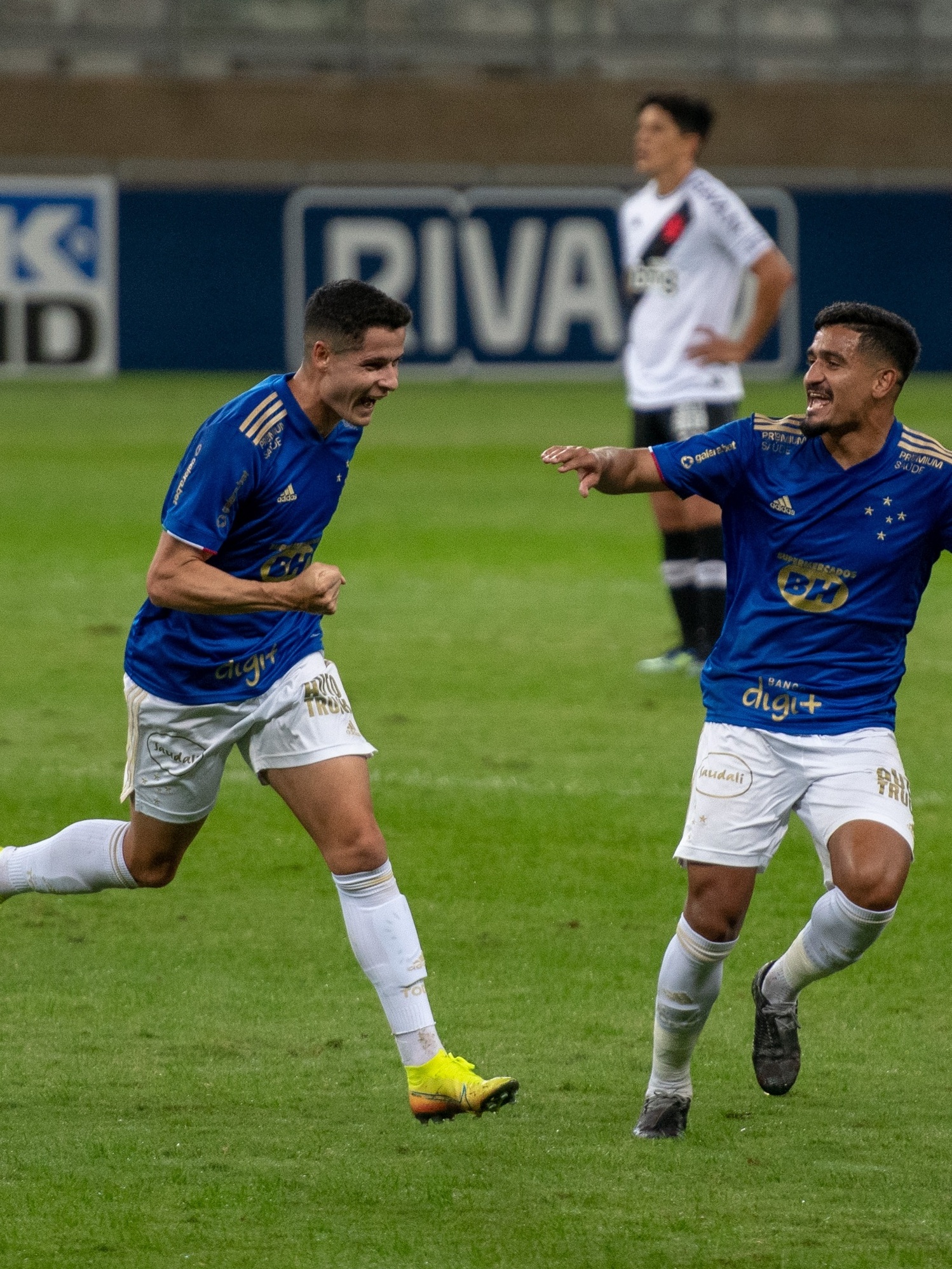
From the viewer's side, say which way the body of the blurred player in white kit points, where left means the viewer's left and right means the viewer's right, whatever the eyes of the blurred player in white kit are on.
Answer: facing the viewer and to the left of the viewer

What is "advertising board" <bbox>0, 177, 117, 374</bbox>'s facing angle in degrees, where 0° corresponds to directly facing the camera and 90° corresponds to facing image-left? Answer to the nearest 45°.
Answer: approximately 0°

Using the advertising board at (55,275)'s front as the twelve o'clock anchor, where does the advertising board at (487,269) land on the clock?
the advertising board at (487,269) is roughly at 9 o'clock from the advertising board at (55,275).

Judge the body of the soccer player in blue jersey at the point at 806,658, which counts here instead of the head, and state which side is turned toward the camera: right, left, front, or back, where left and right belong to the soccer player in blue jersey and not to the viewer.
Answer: front

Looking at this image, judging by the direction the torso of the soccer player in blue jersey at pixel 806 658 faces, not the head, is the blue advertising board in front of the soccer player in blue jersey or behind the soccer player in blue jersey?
behind

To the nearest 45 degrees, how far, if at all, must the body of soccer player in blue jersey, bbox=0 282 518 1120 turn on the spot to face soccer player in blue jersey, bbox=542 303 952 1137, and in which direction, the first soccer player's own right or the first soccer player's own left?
approximately 45° to the first soccer player's own left

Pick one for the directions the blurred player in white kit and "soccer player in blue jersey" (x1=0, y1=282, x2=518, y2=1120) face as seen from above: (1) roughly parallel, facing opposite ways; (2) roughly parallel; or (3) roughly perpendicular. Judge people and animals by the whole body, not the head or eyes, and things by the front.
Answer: roughly perpendicular

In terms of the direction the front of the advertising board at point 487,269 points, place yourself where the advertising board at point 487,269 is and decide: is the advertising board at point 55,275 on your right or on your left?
on your right

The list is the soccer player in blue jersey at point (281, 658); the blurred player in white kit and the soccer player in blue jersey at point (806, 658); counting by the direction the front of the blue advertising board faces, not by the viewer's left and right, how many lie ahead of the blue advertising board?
3

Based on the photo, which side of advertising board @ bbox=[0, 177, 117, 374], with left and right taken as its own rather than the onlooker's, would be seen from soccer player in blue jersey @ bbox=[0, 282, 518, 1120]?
front

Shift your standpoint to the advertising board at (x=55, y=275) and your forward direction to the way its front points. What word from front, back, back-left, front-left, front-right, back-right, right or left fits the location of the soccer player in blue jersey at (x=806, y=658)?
front

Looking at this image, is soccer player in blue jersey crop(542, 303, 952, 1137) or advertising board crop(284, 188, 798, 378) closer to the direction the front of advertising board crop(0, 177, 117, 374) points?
the soccer player in blue jersey

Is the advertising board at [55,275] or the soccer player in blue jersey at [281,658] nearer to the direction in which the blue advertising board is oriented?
the soccer player in blue jersey

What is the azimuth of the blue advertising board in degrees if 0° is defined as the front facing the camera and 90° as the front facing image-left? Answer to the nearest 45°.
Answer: approximately 0°
